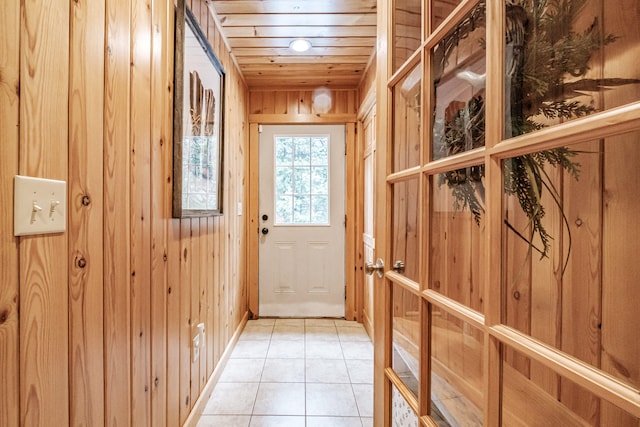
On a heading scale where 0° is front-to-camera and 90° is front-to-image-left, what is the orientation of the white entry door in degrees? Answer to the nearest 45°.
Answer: approximately 0°

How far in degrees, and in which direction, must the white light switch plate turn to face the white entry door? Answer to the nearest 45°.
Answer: approximately 90° to its left

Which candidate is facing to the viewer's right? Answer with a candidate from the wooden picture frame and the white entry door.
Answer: the wooden picture frame

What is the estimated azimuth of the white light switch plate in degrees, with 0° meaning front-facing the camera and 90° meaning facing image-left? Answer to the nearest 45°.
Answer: approximately 315°

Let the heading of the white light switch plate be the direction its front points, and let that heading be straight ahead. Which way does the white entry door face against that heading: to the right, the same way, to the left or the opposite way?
to the right

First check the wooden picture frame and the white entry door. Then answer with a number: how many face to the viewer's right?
1

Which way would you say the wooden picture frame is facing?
to the viewer's right

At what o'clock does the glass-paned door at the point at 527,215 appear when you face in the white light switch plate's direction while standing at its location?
The glass-paned door is roughly at 12 o'clock from the white light switch plate.

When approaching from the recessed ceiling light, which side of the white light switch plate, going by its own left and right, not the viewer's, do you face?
left

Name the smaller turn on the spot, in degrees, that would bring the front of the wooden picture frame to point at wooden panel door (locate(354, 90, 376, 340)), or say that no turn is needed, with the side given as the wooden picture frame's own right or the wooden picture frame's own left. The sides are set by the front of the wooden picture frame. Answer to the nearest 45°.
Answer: approximately 45° to the wooden picture frame's own left

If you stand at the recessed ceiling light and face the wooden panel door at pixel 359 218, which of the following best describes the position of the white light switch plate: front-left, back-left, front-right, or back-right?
back-right

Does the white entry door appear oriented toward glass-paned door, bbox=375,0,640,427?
yes
